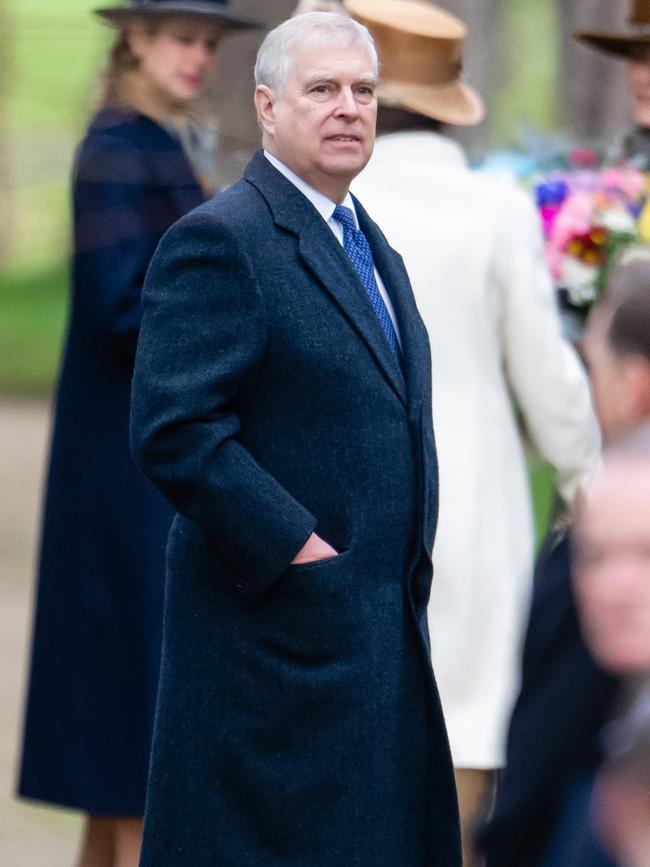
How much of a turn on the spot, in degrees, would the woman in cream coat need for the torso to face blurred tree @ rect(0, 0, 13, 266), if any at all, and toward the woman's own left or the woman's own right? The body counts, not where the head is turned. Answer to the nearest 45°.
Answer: approximately 45° to the woman's own left

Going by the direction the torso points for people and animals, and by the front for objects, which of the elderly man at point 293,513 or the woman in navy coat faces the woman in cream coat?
the woman in navy coat

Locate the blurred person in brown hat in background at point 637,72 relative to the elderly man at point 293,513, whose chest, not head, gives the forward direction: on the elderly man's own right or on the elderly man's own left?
on the elderly man's own left

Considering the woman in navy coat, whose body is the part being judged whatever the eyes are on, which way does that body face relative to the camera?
to the viewer's right

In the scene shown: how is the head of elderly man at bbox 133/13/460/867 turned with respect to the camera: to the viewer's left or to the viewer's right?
to the viewer's right

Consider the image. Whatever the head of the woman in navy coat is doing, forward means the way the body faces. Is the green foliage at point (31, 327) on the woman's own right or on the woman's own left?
on the woman's own left

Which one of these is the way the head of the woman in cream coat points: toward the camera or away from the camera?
away from the camera

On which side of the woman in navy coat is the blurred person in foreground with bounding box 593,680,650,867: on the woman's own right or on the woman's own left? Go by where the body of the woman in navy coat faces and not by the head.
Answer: on the woman's own right

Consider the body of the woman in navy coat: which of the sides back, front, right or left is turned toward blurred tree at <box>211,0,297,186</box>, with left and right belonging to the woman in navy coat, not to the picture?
left

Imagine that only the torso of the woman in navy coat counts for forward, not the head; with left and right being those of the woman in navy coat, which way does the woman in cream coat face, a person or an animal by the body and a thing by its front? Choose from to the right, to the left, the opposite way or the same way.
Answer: to the left

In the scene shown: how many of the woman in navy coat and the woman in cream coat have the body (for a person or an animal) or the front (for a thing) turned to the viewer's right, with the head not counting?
1

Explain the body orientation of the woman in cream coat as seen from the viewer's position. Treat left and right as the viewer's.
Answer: facing away from the viewer

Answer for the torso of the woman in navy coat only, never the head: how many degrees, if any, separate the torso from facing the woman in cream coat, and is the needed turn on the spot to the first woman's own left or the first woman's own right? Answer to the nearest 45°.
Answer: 0° — they already face them
